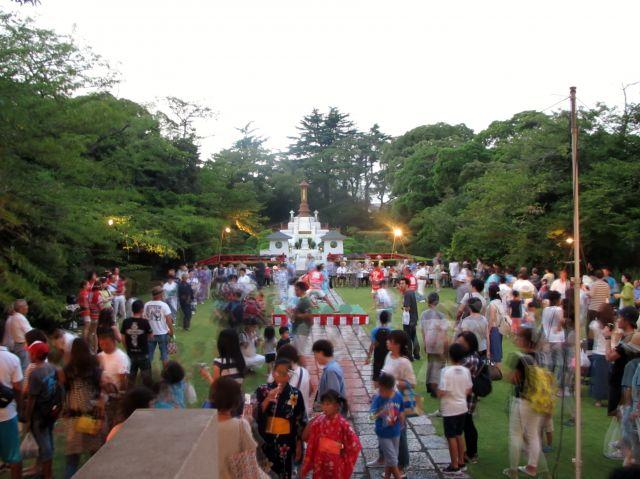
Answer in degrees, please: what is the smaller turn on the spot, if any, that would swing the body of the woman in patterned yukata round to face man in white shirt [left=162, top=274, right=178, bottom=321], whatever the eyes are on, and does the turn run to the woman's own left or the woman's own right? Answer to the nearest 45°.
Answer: approximately 180°

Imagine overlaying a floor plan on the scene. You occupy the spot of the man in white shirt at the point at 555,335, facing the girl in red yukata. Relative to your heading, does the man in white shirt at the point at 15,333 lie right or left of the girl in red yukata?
right

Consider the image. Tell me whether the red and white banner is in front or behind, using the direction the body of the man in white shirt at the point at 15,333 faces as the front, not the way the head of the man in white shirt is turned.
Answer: in front

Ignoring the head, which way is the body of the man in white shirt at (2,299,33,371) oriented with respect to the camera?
to the viewer's right

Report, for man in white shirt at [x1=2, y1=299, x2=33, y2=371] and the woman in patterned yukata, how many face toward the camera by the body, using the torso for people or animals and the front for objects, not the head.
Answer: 1

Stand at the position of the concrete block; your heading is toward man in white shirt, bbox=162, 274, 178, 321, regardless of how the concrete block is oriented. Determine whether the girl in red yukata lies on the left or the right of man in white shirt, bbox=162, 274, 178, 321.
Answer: right

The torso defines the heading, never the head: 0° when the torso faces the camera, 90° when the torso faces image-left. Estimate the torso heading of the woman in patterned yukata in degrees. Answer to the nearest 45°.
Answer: approximately 0°

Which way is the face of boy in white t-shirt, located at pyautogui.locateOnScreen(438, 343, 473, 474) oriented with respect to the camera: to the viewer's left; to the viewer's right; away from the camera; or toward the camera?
away from the camera
